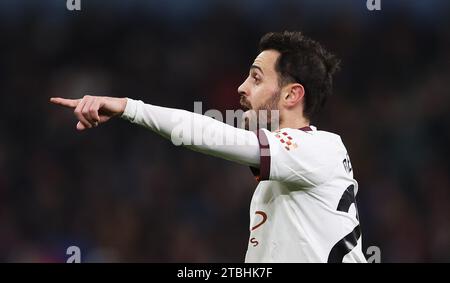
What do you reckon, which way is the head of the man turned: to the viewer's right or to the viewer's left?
to the viewer's left

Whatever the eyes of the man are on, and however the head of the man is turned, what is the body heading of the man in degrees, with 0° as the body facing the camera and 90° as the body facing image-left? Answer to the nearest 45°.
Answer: approximately 90°
